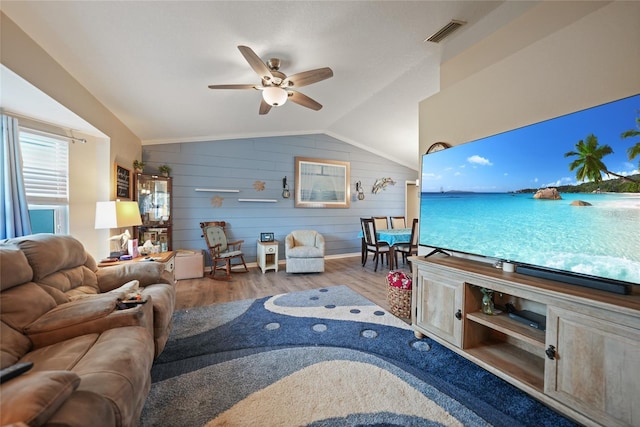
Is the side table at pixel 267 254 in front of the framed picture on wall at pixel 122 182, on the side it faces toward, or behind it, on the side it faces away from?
in front

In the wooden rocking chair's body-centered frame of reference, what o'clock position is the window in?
The window is roughly at 3 o'clock from the wooden rocking chair.

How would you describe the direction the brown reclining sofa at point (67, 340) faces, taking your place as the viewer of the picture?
facing the viewer and to the right of the viewer

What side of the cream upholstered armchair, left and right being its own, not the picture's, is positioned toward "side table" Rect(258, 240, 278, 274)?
right

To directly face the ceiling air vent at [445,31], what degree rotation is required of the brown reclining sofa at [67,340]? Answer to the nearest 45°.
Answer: approximately 45° to its left

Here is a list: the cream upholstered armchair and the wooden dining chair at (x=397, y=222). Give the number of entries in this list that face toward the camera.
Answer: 2

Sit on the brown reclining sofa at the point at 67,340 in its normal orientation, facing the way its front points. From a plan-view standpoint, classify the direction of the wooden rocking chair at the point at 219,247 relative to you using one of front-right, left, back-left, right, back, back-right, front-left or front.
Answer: left

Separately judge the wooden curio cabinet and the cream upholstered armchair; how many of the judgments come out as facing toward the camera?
2

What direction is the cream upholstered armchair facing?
toward the camera

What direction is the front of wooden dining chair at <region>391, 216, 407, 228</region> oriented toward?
toward the camera

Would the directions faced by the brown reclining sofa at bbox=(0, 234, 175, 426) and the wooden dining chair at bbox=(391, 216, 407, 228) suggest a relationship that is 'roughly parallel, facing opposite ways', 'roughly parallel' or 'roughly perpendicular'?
roughly perpendicular

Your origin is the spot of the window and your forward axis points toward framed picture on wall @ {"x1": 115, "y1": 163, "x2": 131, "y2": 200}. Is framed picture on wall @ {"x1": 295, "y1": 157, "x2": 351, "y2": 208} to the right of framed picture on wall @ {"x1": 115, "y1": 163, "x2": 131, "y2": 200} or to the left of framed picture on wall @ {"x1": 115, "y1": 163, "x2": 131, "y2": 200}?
right

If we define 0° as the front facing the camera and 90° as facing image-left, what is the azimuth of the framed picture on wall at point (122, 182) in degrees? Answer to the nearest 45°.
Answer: approximately 315°

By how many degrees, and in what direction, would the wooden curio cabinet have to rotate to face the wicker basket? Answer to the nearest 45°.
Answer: approximately 45° to its left

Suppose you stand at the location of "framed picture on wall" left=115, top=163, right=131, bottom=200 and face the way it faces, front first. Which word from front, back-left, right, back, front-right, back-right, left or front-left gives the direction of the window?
right

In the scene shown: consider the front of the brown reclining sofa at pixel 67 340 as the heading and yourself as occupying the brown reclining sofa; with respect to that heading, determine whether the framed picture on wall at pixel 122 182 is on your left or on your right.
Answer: on your left

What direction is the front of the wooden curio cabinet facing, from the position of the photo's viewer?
facing the viewer

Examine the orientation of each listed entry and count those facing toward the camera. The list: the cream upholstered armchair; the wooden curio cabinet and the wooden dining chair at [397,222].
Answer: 3

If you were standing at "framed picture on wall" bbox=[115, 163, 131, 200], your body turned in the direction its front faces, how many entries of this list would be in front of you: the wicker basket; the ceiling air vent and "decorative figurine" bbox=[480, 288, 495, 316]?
3
